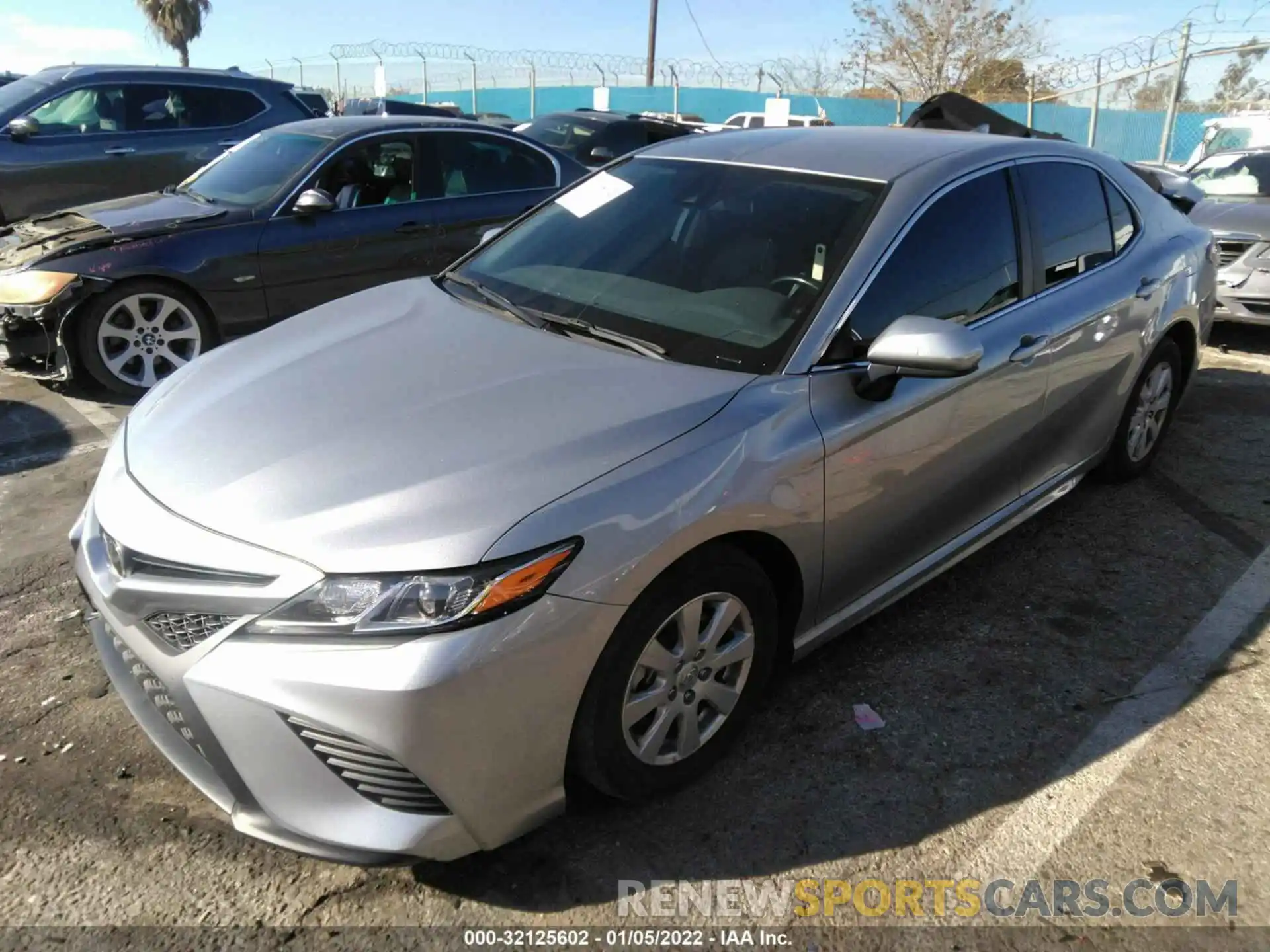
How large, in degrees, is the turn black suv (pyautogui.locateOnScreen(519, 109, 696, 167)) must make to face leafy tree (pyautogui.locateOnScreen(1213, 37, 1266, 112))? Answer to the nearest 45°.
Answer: approximately 180°

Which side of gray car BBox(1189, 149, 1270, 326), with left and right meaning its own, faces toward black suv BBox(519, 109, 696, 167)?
right

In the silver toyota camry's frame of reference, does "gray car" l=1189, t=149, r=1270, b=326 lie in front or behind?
behind

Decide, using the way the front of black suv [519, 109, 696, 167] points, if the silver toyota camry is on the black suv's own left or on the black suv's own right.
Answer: on the black suv's own left

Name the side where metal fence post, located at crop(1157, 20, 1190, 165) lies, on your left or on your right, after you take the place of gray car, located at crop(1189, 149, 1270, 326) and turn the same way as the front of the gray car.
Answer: on your right

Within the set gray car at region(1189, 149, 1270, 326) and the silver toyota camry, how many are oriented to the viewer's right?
0

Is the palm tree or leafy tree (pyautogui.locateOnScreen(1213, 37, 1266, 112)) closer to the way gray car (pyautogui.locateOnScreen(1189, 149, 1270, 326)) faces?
the palm tree

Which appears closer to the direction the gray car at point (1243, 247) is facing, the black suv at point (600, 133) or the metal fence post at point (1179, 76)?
the black suv

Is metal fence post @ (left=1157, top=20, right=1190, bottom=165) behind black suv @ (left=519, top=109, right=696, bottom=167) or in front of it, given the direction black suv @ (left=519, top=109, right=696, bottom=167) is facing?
behind

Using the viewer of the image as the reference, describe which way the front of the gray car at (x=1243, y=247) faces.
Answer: facing the viewer and to the left of the viewer

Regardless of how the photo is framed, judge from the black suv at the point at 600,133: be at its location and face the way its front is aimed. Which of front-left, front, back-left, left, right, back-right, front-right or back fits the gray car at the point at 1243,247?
left

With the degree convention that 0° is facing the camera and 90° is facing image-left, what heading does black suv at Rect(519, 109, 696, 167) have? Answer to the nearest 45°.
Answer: approximately 45°
